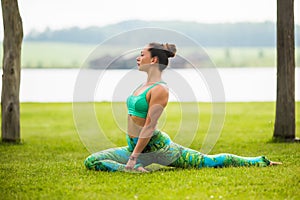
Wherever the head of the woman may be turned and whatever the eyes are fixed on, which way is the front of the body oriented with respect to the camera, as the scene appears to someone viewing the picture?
to the viewer's left

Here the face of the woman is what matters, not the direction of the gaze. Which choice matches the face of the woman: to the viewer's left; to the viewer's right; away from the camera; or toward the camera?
to the viewer's left
